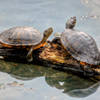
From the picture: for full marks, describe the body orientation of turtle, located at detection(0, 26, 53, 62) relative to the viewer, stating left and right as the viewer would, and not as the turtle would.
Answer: facing to the right of the viewer

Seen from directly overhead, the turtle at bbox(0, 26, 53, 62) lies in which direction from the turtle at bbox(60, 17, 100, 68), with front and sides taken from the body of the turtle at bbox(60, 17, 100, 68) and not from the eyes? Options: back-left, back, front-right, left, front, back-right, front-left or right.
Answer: front-left

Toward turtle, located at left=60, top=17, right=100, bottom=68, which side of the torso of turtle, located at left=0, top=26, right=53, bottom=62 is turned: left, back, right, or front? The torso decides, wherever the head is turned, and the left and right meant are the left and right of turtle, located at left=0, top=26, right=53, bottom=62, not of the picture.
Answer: front

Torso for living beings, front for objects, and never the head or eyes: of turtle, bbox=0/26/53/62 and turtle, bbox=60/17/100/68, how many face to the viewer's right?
1

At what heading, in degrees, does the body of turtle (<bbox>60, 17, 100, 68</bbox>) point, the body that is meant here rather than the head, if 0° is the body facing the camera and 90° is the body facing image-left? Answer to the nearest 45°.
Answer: approximately 135°
